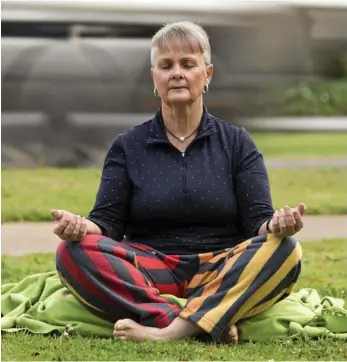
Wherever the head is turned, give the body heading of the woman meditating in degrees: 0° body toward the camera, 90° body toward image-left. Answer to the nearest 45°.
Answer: approximately 0°

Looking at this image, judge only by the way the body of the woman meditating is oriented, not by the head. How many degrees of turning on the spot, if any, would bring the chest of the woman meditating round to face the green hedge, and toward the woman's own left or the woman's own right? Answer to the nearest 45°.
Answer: approximately 180°

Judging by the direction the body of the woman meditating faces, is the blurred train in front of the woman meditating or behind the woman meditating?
behind
